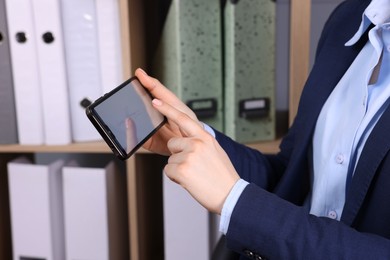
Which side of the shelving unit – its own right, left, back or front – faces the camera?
front

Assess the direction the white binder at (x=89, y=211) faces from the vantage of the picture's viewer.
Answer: facing the viewer

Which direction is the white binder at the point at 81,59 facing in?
toward the camera

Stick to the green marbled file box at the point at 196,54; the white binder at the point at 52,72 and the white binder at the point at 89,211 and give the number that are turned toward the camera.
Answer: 3

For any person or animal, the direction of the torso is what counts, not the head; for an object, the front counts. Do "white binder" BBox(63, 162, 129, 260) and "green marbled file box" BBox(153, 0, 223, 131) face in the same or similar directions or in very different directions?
same or similar directions

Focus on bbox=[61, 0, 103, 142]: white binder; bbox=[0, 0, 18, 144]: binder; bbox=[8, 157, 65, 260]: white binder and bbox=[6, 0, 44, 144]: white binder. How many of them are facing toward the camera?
4

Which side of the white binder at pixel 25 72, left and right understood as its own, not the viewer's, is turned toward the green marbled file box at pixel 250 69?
left

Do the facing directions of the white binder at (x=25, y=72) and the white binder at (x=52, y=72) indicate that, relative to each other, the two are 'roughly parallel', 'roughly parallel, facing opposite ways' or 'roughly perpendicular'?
roughly parallel
